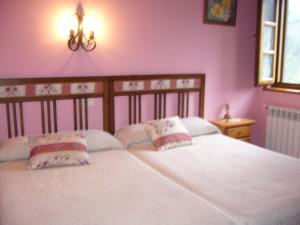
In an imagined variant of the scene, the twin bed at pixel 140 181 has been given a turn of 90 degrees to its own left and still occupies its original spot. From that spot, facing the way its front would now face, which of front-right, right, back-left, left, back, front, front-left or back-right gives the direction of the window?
front

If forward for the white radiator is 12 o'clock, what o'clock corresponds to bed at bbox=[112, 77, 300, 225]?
The bed is roughly at 11 o'clock from the white radiator.

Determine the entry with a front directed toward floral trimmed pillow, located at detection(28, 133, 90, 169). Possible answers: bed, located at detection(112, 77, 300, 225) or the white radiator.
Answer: the white radiator

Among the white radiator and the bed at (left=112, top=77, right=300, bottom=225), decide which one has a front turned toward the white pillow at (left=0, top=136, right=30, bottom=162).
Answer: the white radiator

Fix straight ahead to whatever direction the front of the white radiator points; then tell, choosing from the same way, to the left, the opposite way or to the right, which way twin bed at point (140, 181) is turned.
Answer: to the left

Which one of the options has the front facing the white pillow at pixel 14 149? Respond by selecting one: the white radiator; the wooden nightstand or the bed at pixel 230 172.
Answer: the white radiator

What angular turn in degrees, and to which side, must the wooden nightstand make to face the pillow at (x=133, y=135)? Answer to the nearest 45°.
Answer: approximately 90° to its right

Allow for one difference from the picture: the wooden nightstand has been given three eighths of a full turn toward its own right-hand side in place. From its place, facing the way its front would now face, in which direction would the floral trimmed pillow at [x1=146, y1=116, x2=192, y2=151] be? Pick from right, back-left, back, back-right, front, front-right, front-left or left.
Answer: front-left

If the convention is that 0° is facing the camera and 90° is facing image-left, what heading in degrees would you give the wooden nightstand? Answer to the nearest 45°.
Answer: approximately 315°

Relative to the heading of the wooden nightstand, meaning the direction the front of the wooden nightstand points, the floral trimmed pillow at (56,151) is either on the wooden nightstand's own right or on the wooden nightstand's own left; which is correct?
on the wooden nightstand's own right

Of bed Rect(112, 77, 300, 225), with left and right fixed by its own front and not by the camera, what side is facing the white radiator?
left

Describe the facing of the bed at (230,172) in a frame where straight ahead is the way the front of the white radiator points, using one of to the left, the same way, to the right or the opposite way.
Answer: to the left

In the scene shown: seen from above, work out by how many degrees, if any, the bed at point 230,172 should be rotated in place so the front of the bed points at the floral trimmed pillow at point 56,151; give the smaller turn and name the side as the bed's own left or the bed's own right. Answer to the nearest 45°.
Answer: approximately 135° to the bed's own right

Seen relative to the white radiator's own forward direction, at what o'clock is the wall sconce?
The wall sconce is roughly at 12 o'clock from the white radiator.

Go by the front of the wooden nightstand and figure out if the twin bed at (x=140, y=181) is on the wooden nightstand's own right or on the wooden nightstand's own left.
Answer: on the wooden nightstand's own right
